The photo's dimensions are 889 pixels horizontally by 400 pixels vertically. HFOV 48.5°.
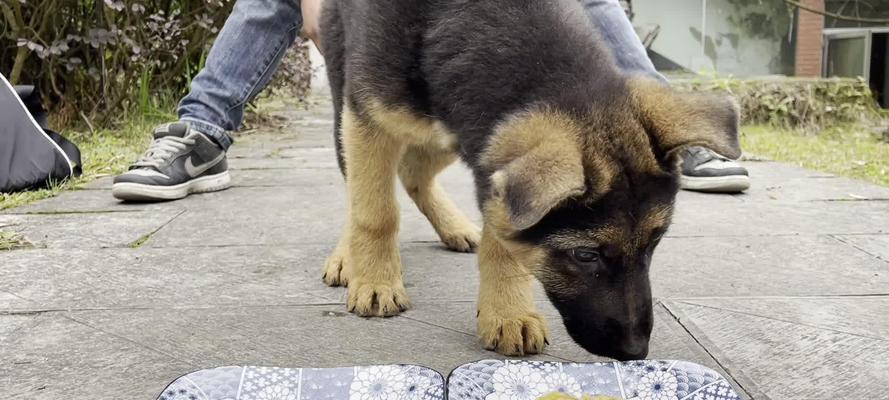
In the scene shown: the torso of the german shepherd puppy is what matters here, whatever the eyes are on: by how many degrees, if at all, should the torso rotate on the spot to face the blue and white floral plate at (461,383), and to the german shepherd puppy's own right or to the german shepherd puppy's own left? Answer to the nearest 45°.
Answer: approximately 45° to the german shepherd puppy's own right

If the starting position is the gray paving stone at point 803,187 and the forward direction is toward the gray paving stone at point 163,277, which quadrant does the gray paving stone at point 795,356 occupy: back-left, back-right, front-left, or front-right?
front-left

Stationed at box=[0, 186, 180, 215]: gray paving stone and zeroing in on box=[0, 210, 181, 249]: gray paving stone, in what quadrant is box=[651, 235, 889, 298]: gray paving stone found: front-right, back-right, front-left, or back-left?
front-left

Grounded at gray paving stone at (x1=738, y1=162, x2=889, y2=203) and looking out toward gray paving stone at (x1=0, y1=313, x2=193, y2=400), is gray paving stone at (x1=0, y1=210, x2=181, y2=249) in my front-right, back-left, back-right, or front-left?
front-right

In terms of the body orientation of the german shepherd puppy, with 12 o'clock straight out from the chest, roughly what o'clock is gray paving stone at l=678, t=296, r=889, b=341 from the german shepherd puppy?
The gray paving stone is roughly at 10 o'clock from the german shepherd puppy.

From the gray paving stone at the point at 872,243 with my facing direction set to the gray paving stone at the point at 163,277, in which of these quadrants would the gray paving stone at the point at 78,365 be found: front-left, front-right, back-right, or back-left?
front-left

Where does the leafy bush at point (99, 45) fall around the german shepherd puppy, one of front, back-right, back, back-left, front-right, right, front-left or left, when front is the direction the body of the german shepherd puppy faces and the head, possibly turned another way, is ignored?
back

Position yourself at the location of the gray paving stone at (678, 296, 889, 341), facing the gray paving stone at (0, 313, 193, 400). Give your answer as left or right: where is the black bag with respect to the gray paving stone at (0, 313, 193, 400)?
right

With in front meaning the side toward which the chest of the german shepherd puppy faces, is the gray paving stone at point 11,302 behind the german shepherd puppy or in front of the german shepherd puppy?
behind

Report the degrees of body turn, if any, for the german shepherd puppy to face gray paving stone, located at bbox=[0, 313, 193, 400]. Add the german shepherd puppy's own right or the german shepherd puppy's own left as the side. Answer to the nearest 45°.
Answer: approximately 135° to the german shepherd puppy's own right

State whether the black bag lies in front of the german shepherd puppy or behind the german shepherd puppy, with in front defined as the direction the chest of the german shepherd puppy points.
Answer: behind
